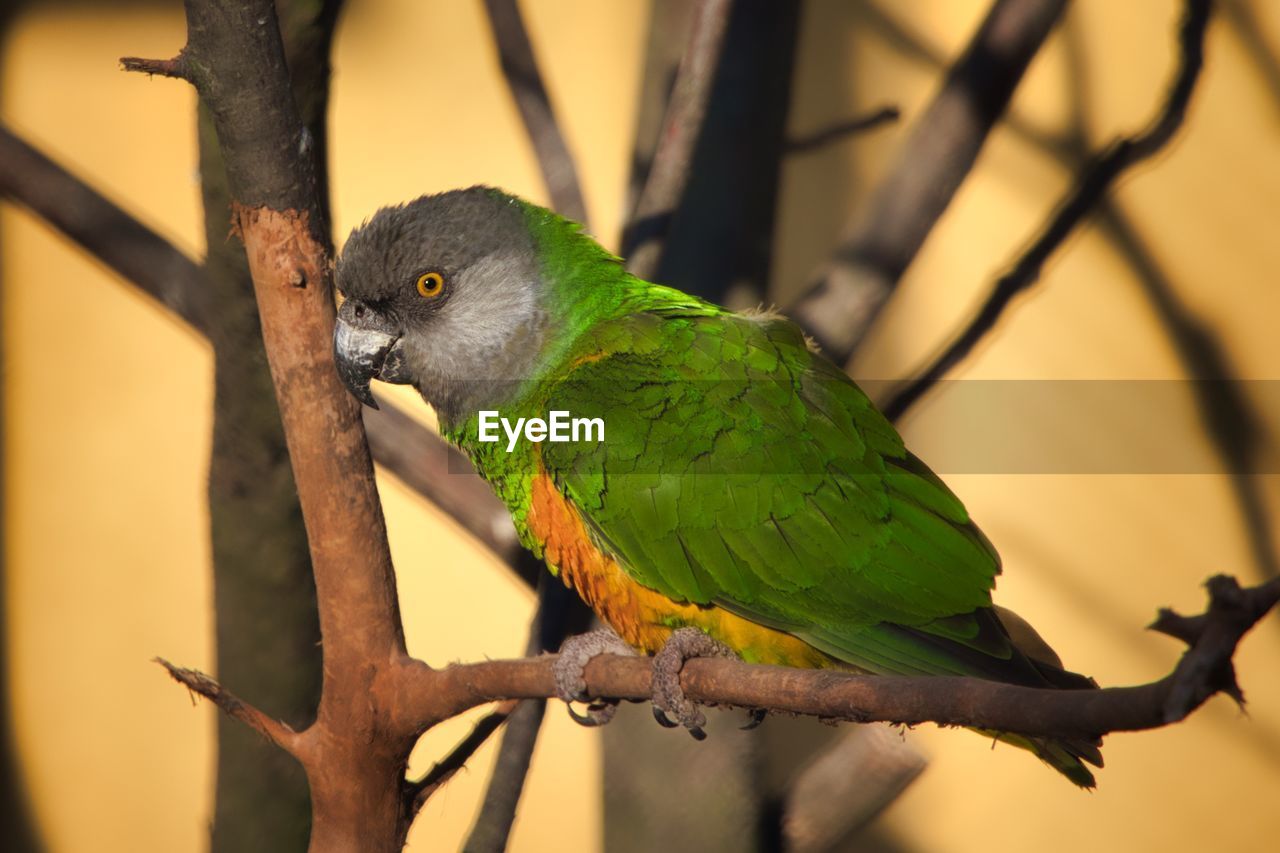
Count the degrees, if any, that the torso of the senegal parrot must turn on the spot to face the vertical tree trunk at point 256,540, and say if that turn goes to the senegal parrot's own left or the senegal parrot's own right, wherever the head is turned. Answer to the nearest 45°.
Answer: approximately 45° to the senegal parrot's own right

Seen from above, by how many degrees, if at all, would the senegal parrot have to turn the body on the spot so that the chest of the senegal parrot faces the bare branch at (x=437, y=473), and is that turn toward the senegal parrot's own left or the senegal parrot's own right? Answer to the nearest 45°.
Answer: approximately 45° to the senegal parrot's own right

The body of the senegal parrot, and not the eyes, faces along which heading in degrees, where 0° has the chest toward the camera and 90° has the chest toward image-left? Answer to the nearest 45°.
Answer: approximately 90°
